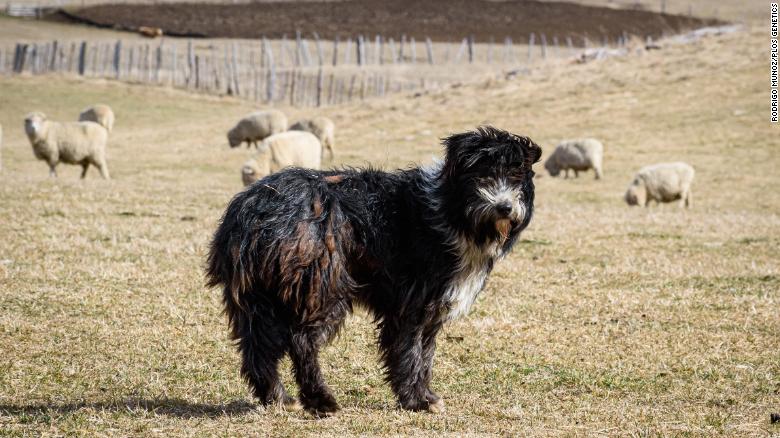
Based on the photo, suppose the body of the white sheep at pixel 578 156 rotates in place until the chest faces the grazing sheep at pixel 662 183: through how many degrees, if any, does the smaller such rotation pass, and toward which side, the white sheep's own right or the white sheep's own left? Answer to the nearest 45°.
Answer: approximately 135° to the white sheep's own left

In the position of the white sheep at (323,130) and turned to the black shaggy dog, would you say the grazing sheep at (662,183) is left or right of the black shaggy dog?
left

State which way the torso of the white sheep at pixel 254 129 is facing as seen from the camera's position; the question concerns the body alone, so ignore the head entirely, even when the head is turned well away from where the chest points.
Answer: to the viewer's left

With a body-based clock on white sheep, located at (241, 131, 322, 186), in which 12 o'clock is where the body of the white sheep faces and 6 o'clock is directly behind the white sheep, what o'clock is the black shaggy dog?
The black shaggy dog is roughly at 9 o'clock from the white sheep.

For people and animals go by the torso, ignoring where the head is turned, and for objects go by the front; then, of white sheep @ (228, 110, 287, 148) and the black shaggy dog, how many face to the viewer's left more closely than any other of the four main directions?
1

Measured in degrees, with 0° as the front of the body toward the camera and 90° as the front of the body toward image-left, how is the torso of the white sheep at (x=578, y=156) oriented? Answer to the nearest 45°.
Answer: approximately 90°

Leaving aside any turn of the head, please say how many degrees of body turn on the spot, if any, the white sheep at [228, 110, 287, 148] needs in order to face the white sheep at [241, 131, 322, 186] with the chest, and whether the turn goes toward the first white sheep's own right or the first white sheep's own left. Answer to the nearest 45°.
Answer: approximately 90° to the first white sheep's own left

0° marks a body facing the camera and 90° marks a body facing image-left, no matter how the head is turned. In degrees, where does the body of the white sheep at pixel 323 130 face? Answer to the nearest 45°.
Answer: approximately 90°

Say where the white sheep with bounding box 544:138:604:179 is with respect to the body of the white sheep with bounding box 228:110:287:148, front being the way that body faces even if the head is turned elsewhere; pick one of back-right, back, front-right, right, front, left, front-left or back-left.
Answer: back-left

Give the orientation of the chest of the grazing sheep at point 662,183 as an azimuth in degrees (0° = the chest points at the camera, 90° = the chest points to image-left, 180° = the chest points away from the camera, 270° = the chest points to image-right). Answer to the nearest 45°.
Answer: approximately 90°

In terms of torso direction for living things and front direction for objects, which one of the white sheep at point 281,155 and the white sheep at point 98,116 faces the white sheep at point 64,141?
the white sheep at point 281,155
